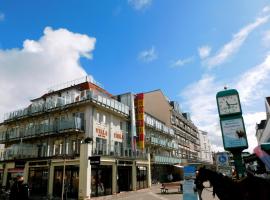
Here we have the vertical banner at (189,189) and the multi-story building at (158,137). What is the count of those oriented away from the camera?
0

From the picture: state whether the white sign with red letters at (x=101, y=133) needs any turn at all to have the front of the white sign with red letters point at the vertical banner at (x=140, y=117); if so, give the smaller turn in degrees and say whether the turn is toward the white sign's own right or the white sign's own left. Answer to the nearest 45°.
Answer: approximately 90° to the white sign's own left

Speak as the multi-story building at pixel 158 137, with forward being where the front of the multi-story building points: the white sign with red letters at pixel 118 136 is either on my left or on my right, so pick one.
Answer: on my right

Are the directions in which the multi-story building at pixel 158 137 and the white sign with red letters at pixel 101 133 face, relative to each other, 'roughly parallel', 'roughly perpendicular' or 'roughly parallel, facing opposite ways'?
roughly parallel

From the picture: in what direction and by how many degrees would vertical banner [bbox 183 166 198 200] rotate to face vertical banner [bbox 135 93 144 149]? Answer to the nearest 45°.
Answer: approximately 180°

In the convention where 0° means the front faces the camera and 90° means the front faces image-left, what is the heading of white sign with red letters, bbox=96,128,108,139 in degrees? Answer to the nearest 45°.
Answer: approximately 315°

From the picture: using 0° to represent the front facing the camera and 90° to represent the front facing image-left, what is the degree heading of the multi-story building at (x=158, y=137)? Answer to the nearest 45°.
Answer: approximately 315°

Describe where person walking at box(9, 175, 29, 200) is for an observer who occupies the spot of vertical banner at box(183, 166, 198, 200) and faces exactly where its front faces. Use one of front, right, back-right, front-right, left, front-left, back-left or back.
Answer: front-right

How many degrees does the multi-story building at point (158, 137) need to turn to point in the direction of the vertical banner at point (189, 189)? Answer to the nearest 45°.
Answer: approximately 45° to its right

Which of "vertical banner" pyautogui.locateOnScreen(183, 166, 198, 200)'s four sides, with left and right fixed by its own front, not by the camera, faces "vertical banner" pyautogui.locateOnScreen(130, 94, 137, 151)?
back

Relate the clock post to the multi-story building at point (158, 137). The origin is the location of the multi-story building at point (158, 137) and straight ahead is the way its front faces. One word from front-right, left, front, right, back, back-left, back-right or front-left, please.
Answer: front-right

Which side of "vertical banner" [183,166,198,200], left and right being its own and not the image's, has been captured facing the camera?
front

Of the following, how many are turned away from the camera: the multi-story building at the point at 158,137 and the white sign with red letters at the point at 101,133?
0

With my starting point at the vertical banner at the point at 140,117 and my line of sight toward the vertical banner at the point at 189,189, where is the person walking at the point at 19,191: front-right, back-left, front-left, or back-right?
front-right

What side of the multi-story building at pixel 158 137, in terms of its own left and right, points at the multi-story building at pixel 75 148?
right
